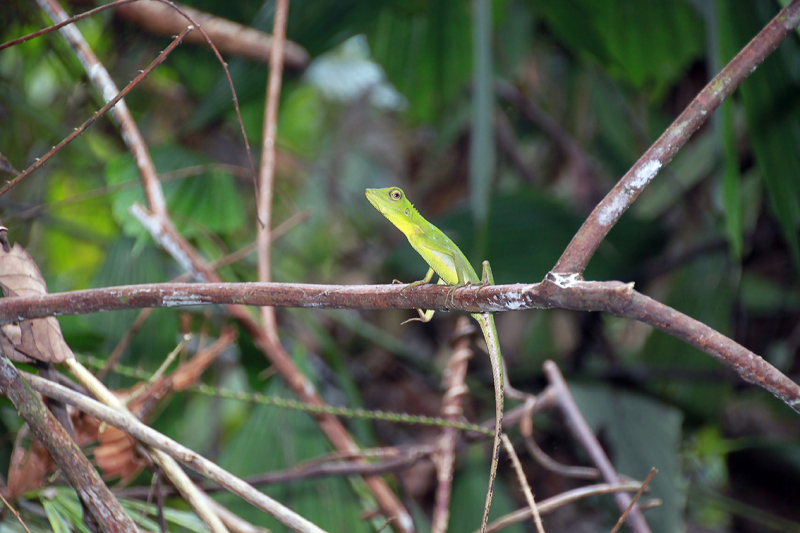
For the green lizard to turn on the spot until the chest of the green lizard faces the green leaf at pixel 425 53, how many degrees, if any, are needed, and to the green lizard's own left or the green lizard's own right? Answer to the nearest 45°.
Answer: approximately 90° to the green lizard's own right

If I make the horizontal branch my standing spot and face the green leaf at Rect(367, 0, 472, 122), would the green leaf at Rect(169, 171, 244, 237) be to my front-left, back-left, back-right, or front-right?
front-left

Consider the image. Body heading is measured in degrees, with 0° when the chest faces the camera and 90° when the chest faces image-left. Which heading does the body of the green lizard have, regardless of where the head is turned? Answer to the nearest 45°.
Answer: approximately 90°
